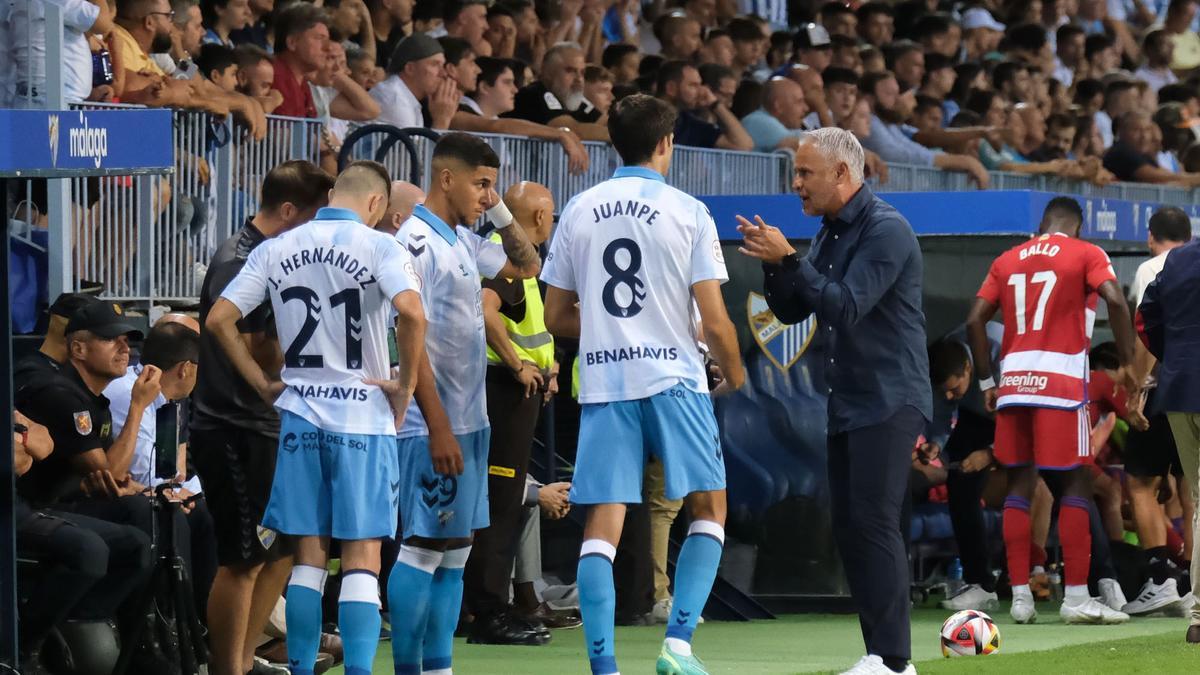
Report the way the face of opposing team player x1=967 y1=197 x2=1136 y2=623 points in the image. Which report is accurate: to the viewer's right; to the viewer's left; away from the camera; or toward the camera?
away from the camera

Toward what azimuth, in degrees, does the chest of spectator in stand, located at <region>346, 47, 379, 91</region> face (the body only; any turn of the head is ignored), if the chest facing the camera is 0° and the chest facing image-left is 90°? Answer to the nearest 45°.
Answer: approximately 315°

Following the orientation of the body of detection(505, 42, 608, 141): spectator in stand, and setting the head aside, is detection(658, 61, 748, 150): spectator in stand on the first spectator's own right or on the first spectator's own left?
on the first spectator's own left

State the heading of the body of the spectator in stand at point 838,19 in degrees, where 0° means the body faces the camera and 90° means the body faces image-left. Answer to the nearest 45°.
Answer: approximately 315°

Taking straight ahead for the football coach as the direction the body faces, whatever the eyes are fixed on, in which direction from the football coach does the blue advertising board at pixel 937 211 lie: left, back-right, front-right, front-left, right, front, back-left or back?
right

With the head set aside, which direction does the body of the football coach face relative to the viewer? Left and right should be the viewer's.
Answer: facing to the left of the viewer

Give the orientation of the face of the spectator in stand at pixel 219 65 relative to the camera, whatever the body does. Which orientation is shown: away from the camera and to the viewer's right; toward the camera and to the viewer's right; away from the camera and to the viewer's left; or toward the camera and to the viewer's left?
toward the camera and to the viewer's right

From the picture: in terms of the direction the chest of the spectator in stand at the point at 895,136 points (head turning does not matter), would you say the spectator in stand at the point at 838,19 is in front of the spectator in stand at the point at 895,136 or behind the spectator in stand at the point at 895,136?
behind

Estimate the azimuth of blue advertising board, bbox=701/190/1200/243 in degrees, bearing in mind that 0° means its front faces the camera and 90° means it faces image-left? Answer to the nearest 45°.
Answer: approximately 0°

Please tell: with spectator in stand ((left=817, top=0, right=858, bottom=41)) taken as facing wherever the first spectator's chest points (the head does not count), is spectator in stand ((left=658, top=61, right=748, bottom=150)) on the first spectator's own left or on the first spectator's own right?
on the first spectator's own right
